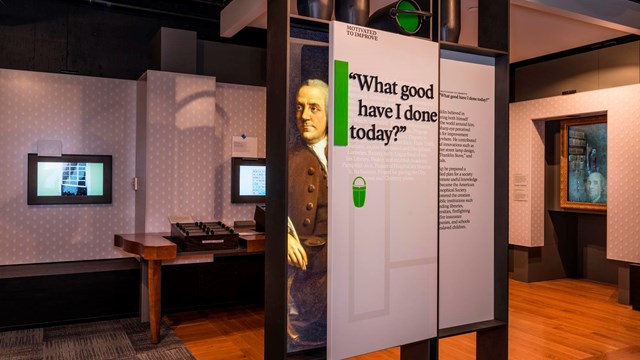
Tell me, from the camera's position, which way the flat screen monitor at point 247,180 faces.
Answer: facing the viewer

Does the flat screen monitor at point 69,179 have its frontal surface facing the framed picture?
no

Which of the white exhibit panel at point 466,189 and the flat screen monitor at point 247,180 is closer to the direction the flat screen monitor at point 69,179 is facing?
the white exhibit panel

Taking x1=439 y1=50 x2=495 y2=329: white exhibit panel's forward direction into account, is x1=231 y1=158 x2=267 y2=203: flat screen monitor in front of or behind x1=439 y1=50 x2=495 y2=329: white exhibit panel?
behind

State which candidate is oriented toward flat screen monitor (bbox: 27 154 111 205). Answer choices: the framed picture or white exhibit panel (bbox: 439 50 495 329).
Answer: the framed picture

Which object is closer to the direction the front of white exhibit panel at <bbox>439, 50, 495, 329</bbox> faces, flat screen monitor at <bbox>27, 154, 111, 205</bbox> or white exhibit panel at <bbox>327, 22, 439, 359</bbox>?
the white exhibit panel

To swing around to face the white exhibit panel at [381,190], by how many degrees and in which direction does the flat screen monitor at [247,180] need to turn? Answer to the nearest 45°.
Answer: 0° — it already faces it

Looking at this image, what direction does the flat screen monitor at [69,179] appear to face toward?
toward the camera

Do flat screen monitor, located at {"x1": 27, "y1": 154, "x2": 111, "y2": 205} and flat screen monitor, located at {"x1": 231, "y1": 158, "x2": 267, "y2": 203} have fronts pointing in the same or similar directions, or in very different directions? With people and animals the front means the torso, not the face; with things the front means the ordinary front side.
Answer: same or similar directions

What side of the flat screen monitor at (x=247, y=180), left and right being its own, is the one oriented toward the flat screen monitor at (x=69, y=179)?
right

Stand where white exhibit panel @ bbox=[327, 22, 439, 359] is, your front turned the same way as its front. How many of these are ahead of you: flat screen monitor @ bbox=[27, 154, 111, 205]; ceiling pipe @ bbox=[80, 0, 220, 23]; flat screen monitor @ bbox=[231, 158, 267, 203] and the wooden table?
0

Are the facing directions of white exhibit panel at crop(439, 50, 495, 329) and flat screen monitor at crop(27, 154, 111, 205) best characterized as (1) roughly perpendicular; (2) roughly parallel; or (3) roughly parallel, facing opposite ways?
roughly parallel

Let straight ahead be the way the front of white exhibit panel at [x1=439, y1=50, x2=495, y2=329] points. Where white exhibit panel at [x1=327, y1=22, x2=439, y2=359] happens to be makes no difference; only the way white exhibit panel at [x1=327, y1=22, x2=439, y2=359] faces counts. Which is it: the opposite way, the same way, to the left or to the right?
the same way

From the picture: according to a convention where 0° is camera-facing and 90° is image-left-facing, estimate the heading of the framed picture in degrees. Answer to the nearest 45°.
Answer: approximately 45°

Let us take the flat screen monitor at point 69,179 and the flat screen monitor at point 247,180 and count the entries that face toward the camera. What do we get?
2

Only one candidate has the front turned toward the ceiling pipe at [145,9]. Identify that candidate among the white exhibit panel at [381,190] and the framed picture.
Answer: the framed picture
